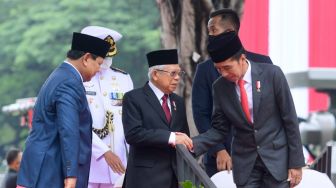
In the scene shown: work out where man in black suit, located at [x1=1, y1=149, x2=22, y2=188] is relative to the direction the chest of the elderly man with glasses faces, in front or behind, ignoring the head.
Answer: behind

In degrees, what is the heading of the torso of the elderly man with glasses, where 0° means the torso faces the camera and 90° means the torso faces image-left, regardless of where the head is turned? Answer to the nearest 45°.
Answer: approximately 315°

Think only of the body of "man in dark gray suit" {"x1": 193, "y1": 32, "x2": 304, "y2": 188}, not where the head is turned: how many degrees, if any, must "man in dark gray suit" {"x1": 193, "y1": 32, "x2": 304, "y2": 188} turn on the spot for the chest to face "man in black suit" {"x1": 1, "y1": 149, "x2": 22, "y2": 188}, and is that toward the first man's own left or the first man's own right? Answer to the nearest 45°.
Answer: approximately 90° to the first man's own right

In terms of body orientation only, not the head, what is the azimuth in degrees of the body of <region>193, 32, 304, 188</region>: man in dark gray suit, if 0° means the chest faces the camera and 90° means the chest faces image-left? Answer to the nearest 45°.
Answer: approximately 45°

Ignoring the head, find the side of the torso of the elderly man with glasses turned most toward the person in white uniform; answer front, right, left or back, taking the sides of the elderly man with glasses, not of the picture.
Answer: back

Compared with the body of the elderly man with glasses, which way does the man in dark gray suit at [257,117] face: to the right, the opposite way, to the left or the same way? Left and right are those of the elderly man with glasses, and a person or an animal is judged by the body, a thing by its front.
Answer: to the right
